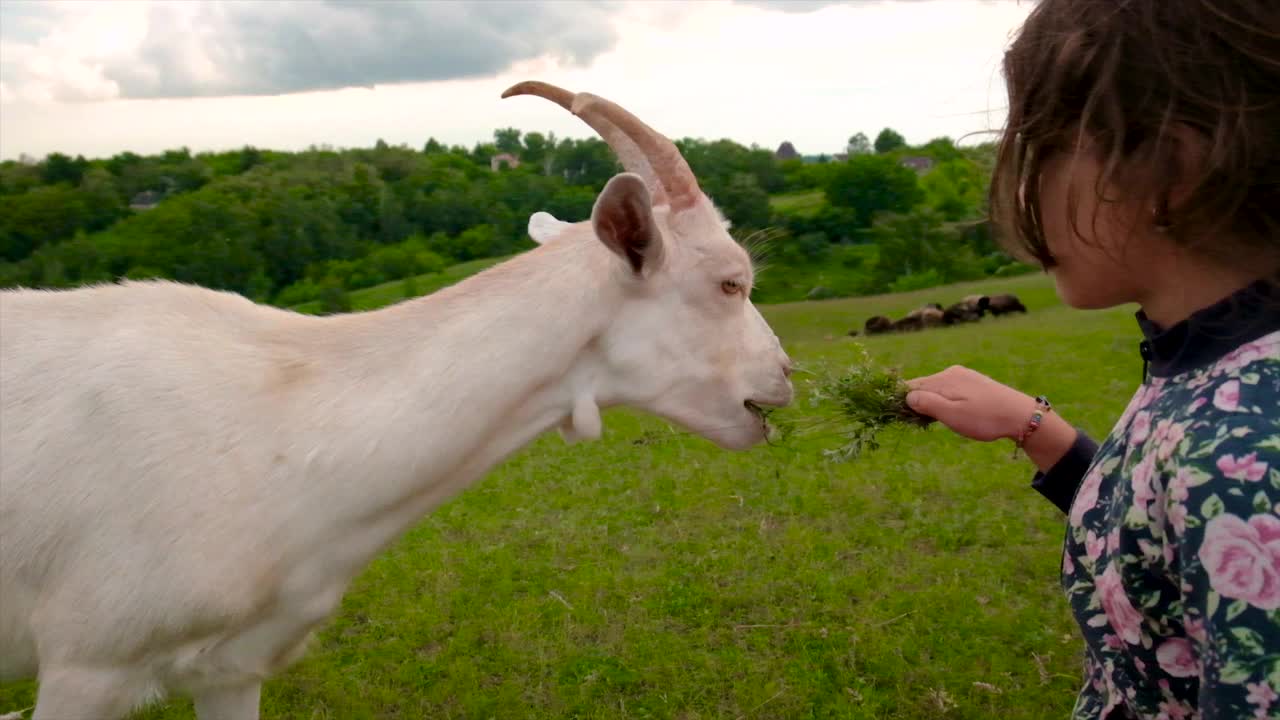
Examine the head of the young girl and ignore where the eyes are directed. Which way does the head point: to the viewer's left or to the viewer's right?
to the viewer's left

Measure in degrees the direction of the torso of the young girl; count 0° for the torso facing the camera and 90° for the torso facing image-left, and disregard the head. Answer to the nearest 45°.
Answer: approximately 90°

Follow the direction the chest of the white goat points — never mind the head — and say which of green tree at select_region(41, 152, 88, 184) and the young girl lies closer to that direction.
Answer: the young girl

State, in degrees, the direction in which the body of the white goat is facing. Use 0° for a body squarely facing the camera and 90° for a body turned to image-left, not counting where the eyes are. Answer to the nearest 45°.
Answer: approximately 270°
